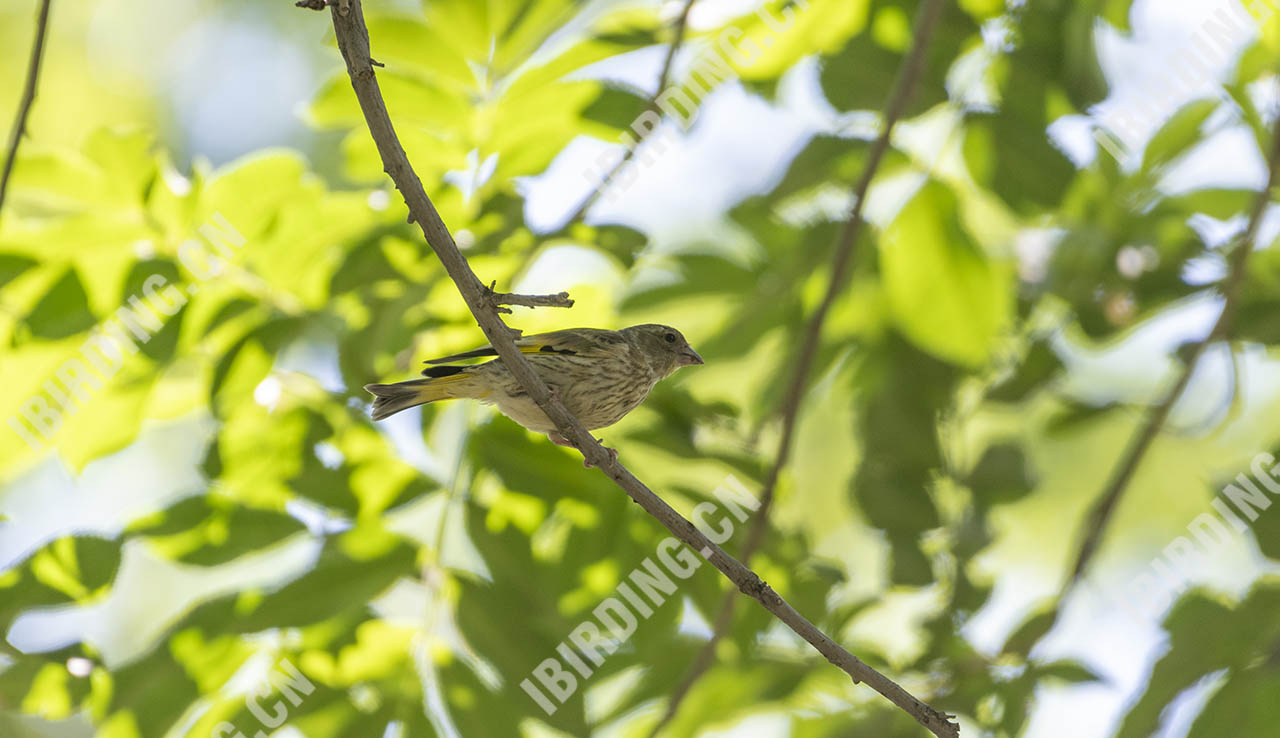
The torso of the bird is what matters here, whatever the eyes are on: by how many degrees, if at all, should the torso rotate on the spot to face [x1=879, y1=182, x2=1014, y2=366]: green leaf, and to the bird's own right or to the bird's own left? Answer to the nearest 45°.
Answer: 0° — it already faces it

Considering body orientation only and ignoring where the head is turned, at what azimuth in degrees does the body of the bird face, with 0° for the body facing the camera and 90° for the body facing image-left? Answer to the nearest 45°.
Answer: approximately 270°
